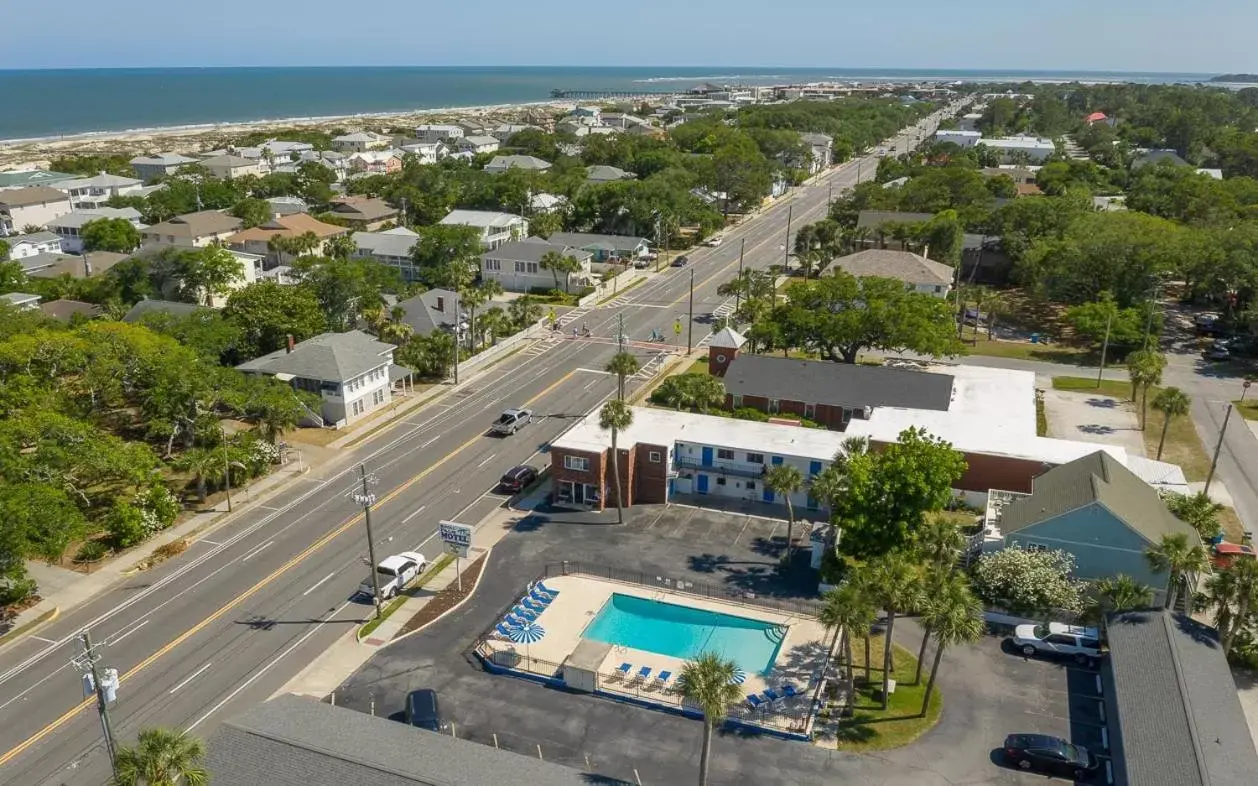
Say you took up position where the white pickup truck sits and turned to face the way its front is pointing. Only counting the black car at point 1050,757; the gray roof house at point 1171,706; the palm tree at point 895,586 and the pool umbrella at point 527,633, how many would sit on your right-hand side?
4

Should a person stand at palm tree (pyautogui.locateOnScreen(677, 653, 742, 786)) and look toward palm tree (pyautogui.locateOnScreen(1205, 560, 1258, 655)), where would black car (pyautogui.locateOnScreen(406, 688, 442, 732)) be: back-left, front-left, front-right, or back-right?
back-left

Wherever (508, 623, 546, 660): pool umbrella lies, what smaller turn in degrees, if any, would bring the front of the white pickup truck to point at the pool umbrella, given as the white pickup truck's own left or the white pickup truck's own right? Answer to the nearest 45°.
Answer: approximately 90° to the white pickup truck's own right

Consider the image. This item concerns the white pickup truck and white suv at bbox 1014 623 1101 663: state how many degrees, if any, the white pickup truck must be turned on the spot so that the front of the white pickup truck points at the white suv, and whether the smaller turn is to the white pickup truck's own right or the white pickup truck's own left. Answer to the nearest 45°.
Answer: approximately 90° to the white pickup truck's own right

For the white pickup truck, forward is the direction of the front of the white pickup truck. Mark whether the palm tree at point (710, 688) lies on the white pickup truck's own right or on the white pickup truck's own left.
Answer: on the white pickup truck's own right

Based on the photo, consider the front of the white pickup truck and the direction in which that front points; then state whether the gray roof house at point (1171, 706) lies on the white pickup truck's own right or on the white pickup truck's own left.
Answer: on the white pickup truck's own right

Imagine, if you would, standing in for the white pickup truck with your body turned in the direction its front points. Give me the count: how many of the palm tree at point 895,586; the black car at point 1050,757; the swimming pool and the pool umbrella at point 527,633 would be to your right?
4

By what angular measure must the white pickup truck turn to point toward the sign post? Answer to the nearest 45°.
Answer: approximately 45° to its right

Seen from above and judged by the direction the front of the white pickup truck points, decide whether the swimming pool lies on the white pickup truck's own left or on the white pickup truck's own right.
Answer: on the white pickup truck's own right

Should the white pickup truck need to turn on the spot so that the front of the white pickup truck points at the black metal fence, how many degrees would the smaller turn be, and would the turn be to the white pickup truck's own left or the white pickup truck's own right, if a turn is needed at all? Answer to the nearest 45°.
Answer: approximately 45° to the white pickup truck's own right

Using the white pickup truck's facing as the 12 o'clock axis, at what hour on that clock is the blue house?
The blue house is roughly at 2 o'clock from the white pickup truck.

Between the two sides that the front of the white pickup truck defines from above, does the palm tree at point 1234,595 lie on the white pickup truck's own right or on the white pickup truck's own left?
on the white pickup truck's own right

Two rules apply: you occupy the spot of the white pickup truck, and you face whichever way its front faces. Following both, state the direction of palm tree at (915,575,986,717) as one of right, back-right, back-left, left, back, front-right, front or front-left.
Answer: right

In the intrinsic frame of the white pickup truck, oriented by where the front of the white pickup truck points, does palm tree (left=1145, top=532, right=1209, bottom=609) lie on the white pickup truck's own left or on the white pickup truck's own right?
on the white pickup truck's own right

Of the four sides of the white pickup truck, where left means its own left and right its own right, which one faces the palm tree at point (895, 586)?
right

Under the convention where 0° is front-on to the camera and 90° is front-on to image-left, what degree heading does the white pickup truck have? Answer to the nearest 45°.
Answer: approximately 225°

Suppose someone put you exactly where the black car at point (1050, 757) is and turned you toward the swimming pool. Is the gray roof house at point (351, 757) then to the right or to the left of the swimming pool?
left
